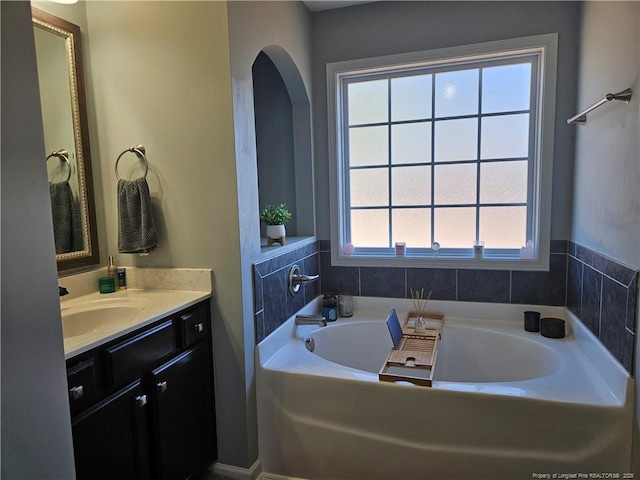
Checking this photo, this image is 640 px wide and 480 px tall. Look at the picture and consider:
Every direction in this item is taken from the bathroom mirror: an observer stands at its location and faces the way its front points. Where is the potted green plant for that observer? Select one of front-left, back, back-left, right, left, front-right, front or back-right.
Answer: front-left

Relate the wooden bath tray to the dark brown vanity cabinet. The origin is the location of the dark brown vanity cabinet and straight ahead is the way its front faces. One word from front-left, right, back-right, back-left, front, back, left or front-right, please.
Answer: front-left

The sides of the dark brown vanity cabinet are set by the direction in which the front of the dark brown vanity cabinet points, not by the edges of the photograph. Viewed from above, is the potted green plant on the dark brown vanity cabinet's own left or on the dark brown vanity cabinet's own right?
on the dark brown vanity cabinet's own left

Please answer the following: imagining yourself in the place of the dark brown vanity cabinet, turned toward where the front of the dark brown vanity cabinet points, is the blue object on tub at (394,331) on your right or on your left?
on your left

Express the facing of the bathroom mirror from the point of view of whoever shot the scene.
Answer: facing the viewer and to the right of the viewer

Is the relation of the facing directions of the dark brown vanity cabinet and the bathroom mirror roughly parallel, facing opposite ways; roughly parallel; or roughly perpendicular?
roughly parallel

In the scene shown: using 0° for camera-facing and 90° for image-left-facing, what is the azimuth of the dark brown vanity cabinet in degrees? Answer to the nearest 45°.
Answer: approximately 315°

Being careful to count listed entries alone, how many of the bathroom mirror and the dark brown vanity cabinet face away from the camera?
0
